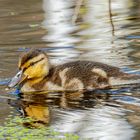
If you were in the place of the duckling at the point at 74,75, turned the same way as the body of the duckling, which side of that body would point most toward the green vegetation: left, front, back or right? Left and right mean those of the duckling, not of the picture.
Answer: left

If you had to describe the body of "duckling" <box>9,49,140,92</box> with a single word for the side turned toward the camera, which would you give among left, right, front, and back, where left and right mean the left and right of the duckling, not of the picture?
left
